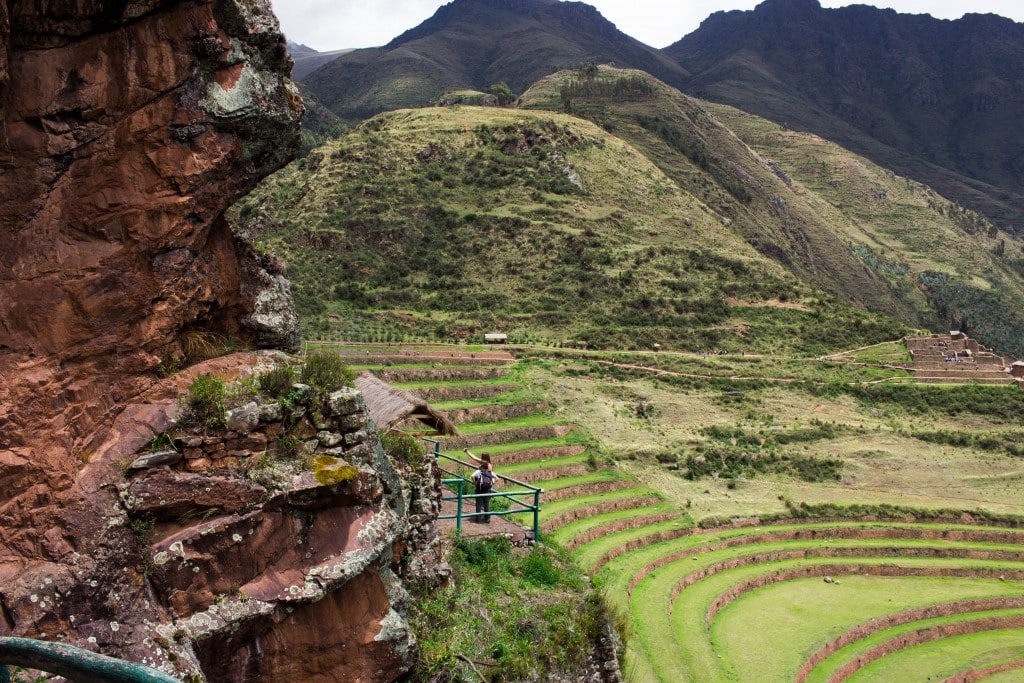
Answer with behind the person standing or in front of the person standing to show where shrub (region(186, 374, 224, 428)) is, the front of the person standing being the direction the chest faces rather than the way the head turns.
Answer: behind

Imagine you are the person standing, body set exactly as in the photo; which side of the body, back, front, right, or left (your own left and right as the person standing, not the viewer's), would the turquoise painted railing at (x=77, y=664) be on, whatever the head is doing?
back

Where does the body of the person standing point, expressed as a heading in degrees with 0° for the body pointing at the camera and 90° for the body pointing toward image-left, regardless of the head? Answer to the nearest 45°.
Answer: approximately 180°

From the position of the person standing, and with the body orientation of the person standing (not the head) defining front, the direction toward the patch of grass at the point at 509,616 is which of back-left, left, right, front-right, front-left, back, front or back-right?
back
